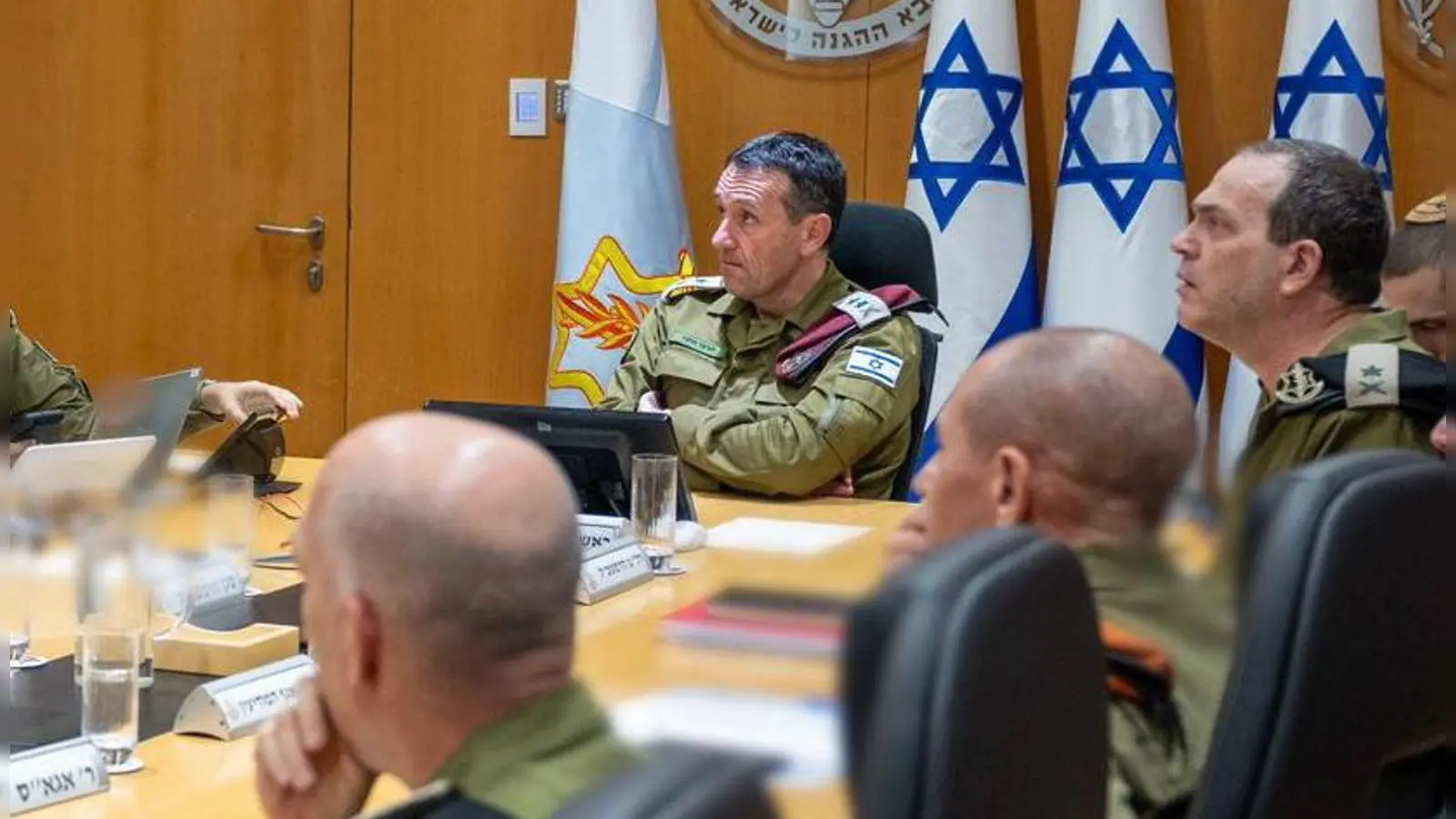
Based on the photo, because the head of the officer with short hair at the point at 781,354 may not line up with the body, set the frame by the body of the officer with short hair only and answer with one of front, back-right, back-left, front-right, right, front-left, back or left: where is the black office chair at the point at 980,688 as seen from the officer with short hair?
front-left

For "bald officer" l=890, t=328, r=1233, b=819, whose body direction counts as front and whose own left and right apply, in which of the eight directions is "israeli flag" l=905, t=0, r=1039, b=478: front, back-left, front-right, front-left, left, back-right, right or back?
front-right

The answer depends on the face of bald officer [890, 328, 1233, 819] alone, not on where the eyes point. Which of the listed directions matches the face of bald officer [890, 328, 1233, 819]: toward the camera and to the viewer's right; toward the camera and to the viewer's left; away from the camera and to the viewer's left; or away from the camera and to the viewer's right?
away from the camera and to the viewer's left

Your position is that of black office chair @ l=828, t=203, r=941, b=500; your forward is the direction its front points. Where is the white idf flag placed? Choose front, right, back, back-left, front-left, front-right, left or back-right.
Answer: right

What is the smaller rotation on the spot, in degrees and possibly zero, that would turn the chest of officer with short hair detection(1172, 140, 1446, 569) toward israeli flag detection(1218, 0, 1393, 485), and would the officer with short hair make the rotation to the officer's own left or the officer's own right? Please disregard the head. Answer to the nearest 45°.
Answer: approximately 90° to the officer's own right

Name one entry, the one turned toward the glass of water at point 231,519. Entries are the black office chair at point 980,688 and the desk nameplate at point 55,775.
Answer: the black office chair

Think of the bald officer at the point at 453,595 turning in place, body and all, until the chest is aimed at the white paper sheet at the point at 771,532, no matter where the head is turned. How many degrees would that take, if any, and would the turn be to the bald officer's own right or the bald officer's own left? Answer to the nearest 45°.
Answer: approximately 45° to the bald officer's own right

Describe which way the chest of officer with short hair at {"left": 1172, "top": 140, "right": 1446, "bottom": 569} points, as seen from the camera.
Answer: to the viewer's left

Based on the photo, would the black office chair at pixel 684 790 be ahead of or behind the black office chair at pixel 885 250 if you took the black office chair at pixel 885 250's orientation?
ahead

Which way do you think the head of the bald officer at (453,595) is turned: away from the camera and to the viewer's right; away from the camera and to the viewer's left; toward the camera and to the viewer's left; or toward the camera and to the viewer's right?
away from the camera and to the viewer's left

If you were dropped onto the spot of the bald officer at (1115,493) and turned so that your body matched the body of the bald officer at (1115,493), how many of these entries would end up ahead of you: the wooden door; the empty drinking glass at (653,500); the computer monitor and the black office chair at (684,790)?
3

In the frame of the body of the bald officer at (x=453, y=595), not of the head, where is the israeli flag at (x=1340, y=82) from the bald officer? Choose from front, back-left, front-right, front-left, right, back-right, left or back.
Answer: right

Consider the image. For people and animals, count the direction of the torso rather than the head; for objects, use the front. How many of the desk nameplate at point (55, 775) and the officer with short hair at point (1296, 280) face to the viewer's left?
1

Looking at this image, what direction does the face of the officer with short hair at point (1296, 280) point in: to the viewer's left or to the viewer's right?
to the viewer's left
